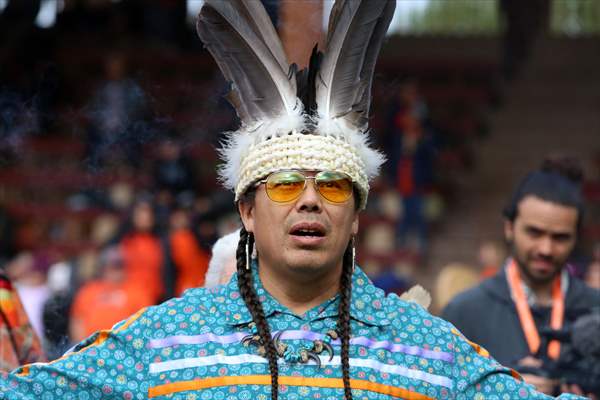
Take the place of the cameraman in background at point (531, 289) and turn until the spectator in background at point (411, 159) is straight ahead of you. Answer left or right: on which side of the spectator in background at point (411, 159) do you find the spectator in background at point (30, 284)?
left

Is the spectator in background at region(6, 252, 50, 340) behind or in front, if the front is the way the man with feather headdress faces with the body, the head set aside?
behind

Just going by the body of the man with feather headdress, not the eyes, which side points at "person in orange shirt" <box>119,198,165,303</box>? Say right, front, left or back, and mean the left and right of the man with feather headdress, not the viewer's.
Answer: back

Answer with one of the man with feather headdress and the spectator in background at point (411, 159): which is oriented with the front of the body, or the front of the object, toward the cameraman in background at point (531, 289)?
the spectator in background at point (411, 159)

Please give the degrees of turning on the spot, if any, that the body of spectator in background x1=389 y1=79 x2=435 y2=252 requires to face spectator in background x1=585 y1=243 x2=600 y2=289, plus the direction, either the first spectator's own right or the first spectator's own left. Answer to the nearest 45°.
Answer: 0° — they already face them

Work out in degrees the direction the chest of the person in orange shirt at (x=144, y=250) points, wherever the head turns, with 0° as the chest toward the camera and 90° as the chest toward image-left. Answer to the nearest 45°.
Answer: approximately 0°

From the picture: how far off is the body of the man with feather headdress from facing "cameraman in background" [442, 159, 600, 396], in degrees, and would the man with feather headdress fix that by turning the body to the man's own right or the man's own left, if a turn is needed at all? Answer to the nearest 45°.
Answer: approximately 135° to the man's own left
